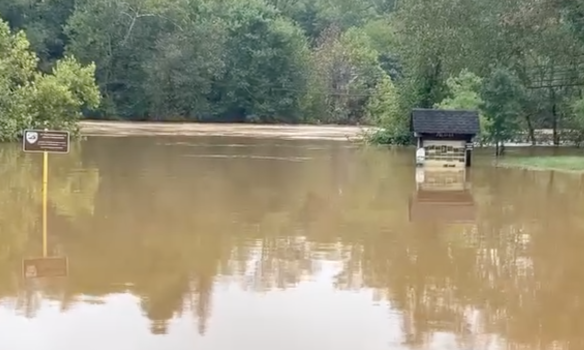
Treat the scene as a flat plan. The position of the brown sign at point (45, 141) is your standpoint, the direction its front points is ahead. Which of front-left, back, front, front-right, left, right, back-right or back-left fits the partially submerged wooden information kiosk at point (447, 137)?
back-left

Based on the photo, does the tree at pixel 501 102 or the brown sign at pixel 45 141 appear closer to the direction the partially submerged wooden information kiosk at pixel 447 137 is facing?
the brown sign

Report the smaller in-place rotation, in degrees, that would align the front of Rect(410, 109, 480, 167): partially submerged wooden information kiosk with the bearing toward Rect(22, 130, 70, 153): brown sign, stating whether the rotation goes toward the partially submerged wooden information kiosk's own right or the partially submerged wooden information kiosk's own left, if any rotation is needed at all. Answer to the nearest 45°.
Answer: approximately 45° to the partially submerged wooden information kiosk's own right

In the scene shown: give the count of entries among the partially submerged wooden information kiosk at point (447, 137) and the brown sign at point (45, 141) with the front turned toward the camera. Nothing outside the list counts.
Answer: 2

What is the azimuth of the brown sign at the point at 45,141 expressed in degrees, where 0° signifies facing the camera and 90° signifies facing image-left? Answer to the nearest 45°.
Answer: approximately 0°

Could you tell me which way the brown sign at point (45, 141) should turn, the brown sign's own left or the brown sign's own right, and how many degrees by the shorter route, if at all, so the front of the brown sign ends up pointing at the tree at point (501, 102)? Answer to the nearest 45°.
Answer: approximately 135° to the brown sign's own left

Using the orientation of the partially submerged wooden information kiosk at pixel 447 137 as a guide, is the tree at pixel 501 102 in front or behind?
behind
